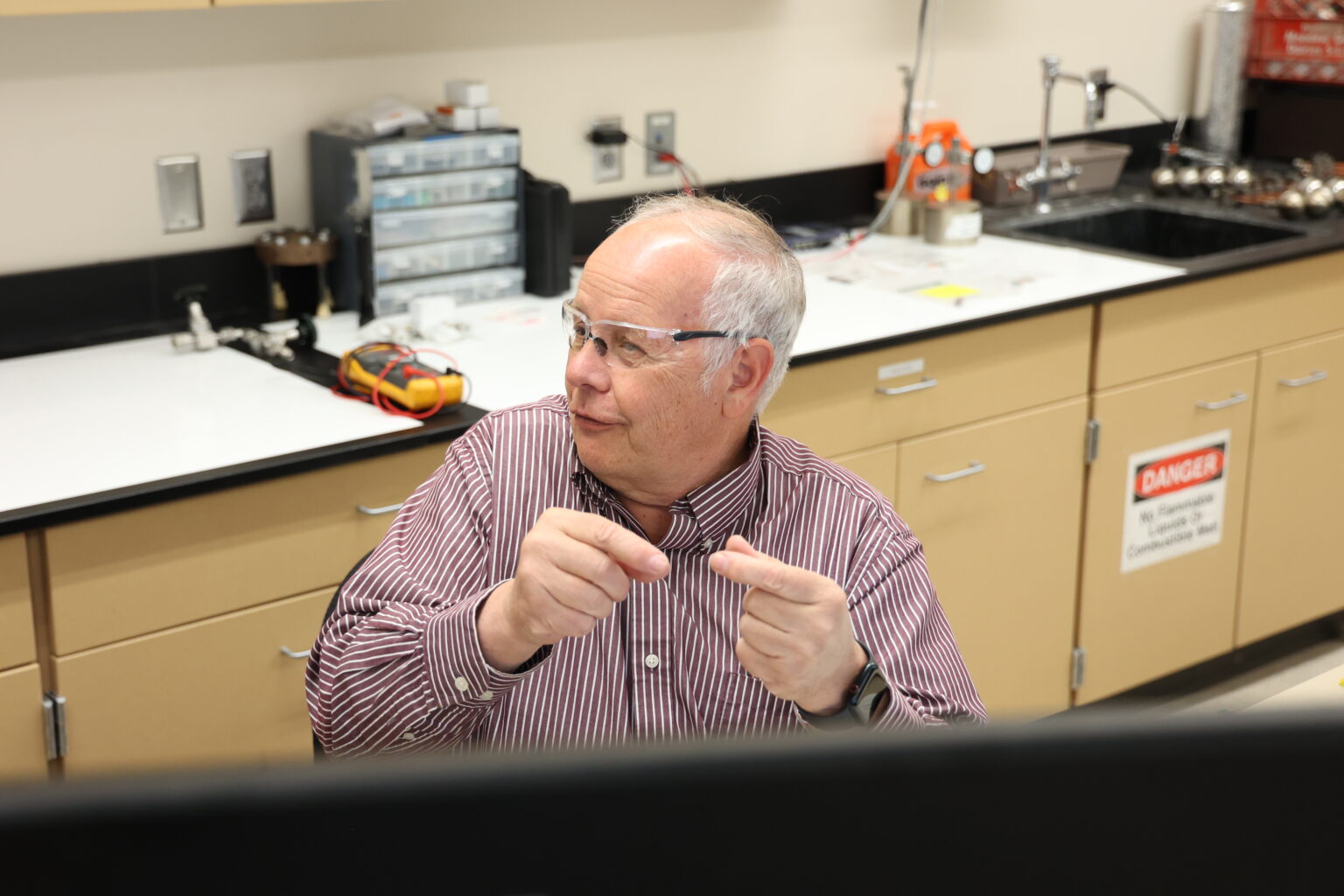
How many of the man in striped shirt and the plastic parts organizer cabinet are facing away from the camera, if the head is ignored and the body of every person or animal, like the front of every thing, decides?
0

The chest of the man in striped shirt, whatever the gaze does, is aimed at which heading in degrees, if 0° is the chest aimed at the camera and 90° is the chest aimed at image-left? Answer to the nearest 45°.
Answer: approximately 0°

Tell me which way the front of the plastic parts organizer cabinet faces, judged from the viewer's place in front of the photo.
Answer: facing the viewer and to the right of the viewer

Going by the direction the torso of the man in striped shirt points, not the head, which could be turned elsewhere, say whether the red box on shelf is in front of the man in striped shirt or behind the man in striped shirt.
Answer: behind

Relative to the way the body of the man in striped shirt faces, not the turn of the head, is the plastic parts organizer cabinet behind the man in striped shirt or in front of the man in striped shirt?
behind

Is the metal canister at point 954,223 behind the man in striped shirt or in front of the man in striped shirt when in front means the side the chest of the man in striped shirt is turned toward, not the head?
behind

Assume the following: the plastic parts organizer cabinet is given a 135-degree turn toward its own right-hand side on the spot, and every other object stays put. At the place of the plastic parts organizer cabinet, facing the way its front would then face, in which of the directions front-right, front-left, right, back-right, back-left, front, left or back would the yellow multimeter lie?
left

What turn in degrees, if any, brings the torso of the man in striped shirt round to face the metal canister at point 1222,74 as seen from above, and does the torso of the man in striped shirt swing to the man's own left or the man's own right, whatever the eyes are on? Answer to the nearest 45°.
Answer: approximately 135° to the man's own left

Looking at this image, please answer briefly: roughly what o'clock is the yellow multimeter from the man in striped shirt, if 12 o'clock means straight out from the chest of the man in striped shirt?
The yellow multimeter is roughly at 5 o'clock from the man in striped shirt.

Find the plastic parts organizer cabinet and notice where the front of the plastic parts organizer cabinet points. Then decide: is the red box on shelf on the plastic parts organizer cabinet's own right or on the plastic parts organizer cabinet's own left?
on the plastic parts organizer cabinet's own left
